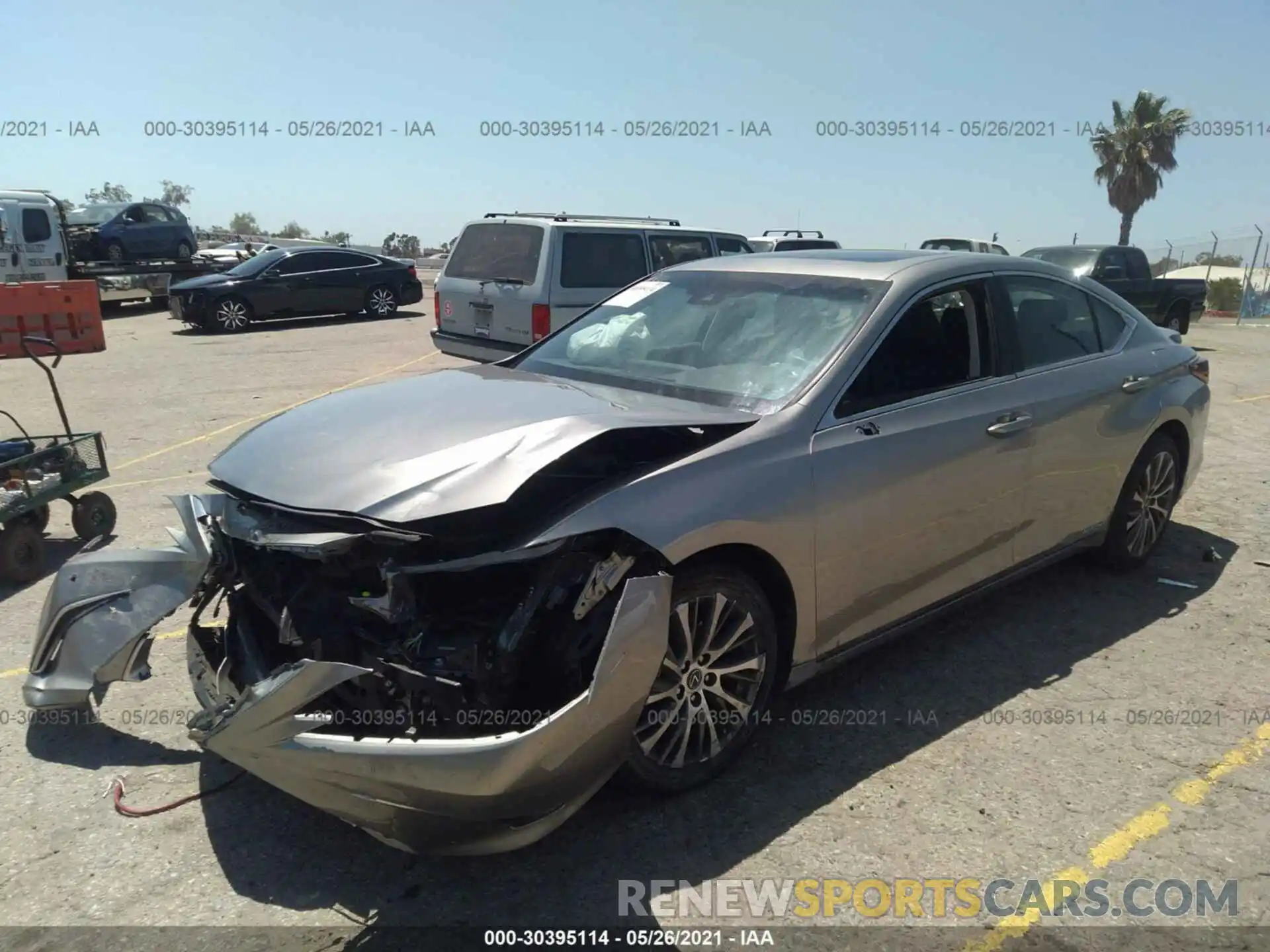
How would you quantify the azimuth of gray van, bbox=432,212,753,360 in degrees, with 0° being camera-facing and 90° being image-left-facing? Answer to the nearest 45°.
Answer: approximately 225°

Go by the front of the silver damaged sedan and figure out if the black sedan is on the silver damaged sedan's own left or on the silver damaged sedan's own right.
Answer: on the silver damaged sedan's own right

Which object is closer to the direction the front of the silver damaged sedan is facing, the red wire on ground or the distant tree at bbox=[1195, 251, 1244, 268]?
the red wire on ground

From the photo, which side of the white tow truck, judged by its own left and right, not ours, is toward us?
left

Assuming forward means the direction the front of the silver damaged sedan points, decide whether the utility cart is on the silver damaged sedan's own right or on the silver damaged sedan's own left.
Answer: on the silver damaged sedan's own right

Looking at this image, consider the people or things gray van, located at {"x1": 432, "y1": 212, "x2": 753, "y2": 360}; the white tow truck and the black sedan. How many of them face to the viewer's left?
2

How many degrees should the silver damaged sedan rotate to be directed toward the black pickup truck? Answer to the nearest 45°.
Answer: approximately 180°

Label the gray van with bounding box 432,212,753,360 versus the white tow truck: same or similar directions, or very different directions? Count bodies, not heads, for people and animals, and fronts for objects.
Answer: very different directions

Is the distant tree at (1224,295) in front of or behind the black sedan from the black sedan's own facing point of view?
behind

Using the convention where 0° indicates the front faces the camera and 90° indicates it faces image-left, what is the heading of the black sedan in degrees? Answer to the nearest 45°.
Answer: approximately 90°

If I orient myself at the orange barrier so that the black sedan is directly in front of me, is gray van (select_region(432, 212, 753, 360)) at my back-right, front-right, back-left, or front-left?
front-right

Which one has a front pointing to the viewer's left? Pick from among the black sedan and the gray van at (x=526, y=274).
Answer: the black sedan
